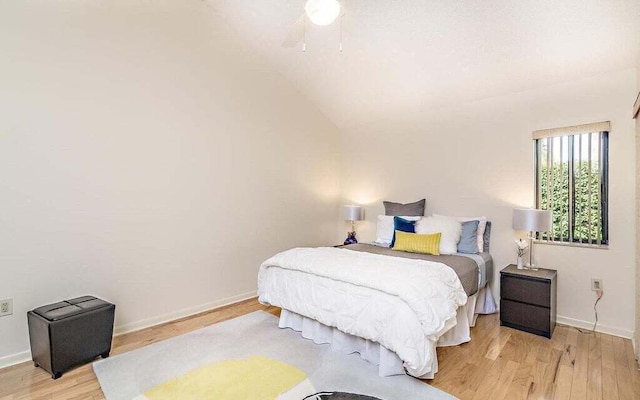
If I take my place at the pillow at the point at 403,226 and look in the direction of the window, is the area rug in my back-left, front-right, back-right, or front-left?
back-right

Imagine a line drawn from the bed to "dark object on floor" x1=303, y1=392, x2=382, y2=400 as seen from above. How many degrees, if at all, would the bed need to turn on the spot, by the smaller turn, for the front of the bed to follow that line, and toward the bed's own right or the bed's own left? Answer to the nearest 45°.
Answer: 0° — it already faces it

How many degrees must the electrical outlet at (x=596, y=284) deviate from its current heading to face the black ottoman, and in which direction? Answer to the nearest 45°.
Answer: approximately 45° to its right

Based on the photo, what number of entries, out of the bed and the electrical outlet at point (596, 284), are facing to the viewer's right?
0

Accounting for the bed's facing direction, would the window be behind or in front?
behind

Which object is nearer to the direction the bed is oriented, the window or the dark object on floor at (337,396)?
the dark object on floor

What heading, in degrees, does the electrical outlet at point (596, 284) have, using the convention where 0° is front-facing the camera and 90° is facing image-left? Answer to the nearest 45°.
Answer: approximately 0°
